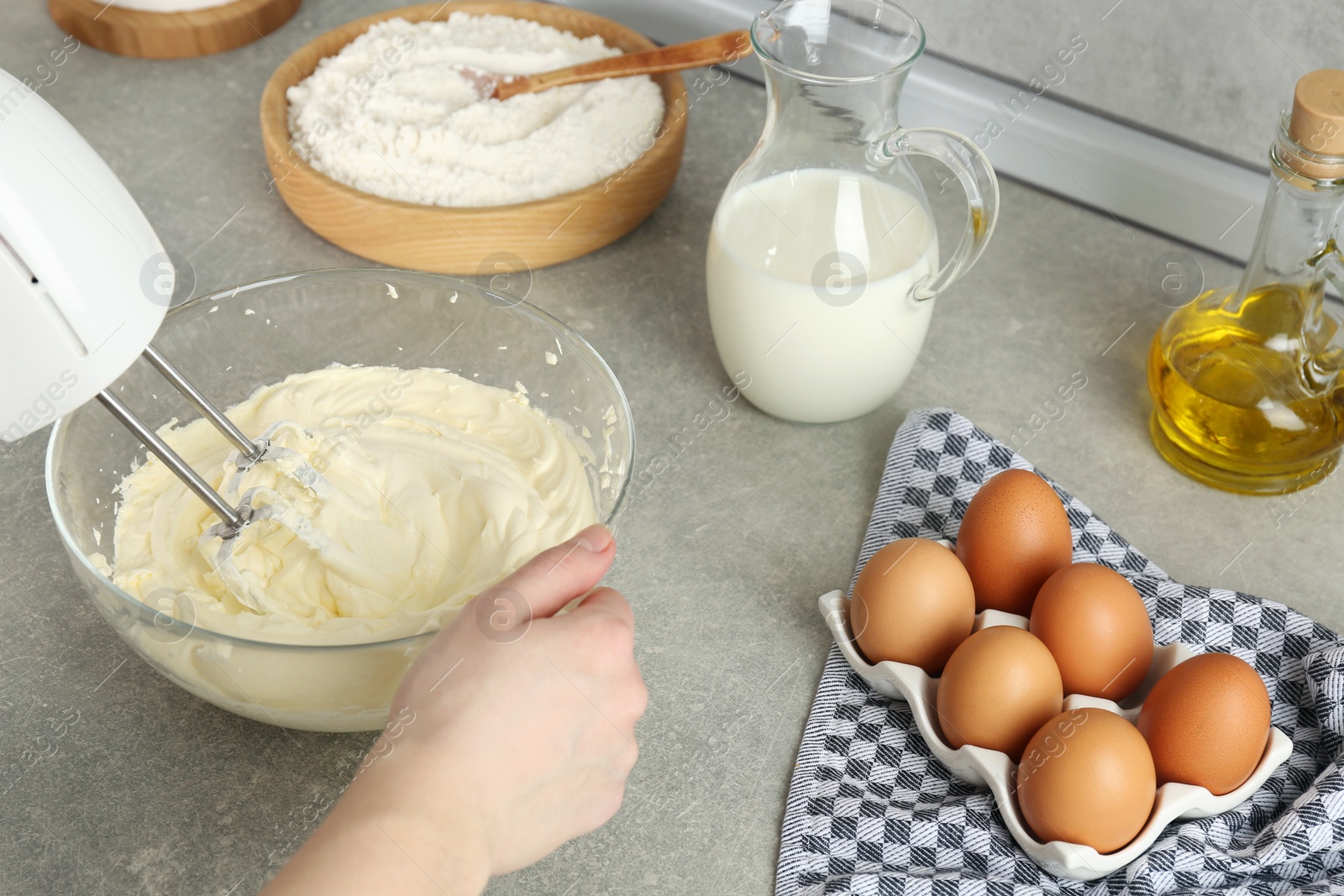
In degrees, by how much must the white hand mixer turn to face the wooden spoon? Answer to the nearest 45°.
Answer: approximately 45° to its left

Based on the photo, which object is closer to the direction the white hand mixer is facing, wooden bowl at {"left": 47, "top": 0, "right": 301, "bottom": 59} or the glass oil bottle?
the glass oil bottle

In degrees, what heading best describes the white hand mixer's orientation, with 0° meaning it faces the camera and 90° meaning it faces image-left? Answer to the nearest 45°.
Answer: approximately 270°

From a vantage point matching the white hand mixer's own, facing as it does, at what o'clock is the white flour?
The white flour is roughly at 10 o'clock from the white hand mixer.

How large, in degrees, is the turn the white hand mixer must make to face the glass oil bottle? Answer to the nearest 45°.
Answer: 0° — it already faces it
